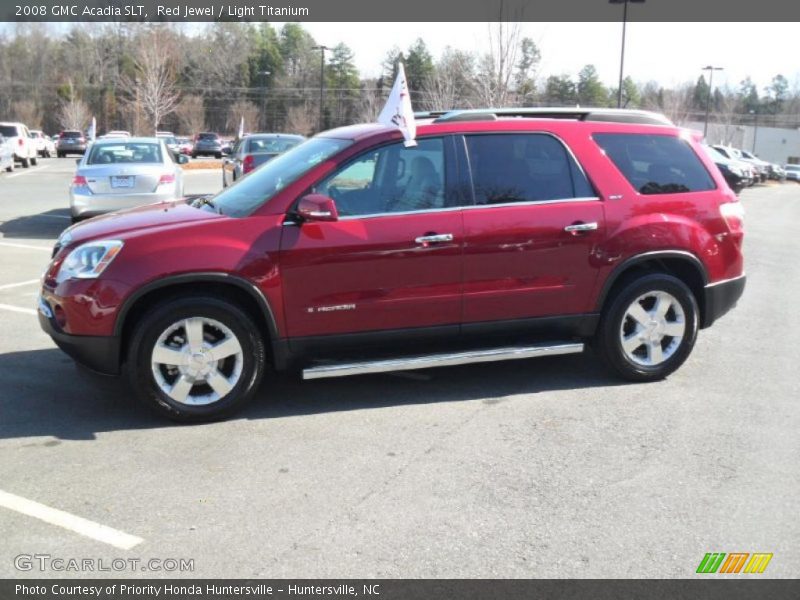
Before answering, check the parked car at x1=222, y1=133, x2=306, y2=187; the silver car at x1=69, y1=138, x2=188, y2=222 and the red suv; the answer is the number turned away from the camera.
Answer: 2

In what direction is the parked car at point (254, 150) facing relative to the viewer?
away from the camera

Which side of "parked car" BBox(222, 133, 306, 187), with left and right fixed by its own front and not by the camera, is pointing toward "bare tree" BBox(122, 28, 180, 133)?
front

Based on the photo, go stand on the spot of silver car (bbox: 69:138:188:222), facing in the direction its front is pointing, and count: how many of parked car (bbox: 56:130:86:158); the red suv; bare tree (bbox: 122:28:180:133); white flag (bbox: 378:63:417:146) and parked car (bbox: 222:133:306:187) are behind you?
2

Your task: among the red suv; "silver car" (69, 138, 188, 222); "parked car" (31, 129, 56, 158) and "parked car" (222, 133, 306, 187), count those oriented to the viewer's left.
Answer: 1

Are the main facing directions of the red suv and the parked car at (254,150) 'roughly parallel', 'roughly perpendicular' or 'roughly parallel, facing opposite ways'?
roughly perpendicular

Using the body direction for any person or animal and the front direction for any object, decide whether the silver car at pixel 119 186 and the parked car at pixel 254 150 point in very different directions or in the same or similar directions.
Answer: same or similar directions

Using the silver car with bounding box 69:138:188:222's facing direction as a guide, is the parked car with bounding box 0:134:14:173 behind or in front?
in front

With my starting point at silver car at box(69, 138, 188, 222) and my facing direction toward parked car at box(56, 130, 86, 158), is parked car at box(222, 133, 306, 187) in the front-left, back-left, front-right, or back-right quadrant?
front-right

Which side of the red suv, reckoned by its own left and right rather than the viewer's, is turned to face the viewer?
left

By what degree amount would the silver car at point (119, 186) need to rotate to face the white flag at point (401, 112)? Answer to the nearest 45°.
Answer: approximately 180°

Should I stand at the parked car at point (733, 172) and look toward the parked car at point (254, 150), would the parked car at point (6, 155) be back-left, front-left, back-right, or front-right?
front-right

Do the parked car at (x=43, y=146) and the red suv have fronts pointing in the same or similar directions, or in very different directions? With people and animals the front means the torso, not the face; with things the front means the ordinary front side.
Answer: very different directions

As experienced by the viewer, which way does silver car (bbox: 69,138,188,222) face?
facing away from the viewer
